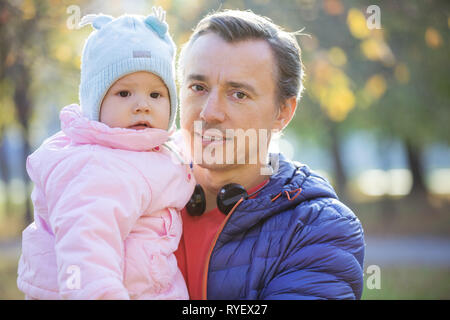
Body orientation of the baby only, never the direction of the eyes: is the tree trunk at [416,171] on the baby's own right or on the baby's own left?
on the baby's own left

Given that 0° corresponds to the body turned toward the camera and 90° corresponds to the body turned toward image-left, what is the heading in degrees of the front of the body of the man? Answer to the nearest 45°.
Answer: approximately 45°

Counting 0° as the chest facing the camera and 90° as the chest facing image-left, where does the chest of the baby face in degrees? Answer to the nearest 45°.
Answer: approximately 315°

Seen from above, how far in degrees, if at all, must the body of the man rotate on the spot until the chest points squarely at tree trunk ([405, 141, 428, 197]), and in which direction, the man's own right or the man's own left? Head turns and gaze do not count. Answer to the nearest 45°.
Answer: approximately 135° to the man's own right

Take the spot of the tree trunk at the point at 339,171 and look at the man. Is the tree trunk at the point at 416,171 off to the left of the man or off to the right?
left
